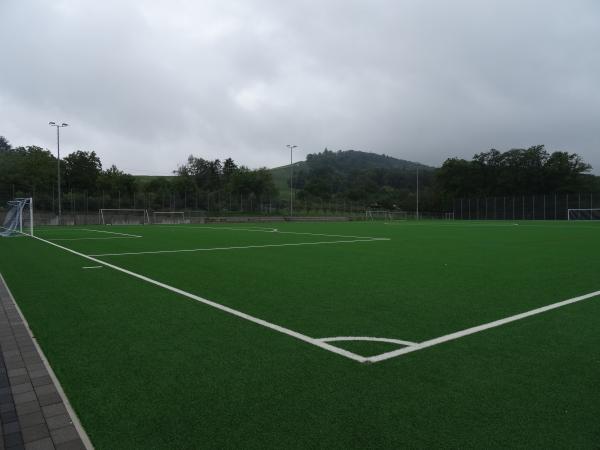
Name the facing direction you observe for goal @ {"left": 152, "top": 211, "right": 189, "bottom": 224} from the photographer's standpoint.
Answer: facing the viewer

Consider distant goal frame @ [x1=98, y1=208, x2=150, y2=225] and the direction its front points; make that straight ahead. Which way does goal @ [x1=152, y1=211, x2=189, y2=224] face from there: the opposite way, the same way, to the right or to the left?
the same way

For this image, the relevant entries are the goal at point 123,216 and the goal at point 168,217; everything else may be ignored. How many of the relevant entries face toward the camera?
2

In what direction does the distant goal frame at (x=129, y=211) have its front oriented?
toward the camera

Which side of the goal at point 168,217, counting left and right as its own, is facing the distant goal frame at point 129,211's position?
right

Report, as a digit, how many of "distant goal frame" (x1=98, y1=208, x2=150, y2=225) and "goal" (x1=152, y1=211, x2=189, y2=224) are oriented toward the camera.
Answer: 2

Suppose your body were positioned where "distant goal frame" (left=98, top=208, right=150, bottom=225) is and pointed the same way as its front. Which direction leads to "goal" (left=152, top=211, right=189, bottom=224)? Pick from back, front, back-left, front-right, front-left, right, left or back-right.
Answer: left

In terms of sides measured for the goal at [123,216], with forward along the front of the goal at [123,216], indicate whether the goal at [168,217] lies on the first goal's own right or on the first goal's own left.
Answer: on the first goal's own left

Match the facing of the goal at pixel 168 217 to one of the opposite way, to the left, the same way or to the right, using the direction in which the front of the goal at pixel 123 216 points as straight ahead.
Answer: the same way
